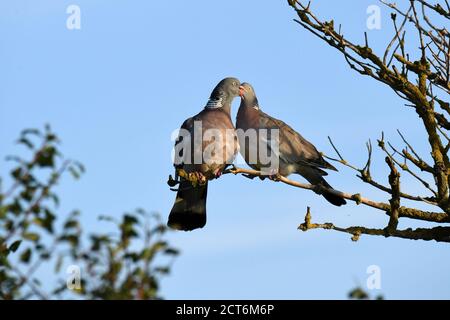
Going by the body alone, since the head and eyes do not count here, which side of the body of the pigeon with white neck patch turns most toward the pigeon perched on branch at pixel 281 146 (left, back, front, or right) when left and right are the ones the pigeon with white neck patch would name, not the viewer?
left

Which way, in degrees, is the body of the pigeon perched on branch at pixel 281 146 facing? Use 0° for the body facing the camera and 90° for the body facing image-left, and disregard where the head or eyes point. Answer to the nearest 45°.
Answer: approximately 90°

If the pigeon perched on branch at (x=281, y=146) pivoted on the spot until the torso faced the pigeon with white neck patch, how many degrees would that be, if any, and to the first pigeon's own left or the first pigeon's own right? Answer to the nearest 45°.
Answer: approximately 45° to the first pigeon's own left

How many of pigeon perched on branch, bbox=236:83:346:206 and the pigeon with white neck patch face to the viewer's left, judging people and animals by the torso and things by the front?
1
